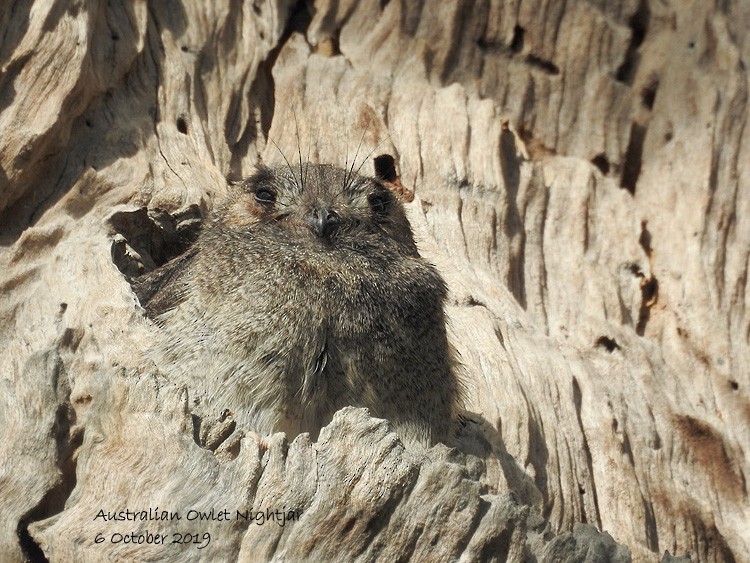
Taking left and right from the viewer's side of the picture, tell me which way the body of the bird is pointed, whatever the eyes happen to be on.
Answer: facing the viewer
